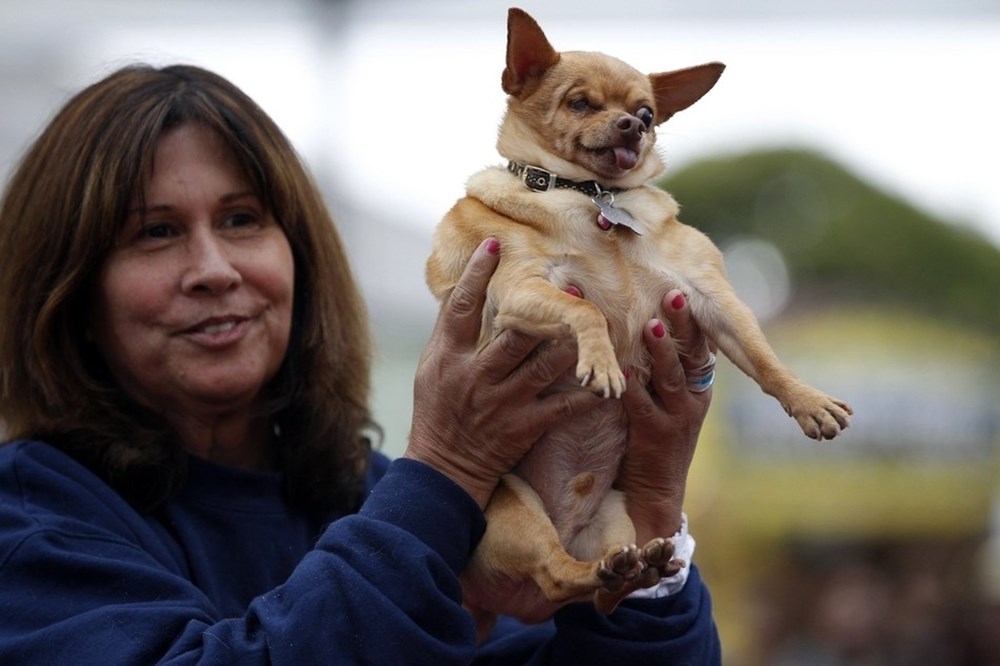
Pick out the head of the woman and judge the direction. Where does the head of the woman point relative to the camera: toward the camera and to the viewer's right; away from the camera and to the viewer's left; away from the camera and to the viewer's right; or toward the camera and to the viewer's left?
toward the camera and to the viewer's right

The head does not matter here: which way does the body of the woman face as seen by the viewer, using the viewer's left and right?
facing the viewer and to the right of the viewer
